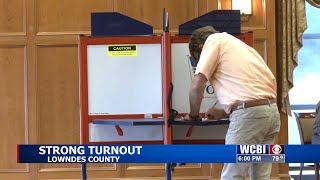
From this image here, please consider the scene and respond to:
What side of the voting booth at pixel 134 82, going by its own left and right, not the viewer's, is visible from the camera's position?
front

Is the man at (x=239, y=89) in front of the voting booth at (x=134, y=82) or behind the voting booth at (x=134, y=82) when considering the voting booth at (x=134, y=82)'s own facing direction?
in front

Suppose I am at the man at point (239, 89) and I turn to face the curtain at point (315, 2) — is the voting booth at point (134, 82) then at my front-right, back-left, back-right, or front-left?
back-left

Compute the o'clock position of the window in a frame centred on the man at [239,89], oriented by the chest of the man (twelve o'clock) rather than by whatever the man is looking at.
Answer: The window is roughly at 2 o'clock from the man.

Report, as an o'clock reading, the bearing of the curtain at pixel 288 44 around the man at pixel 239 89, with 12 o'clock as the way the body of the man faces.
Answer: The curtain is roughly at 2 o'clock from the man.

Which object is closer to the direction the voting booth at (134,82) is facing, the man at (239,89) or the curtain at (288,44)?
the man

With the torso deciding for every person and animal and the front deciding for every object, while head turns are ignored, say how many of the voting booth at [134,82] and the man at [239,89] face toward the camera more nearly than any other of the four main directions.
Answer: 1

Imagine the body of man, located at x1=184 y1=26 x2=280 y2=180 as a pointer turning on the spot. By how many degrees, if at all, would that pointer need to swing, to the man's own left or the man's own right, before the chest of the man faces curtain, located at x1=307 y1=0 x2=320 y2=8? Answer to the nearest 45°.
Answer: approximately 45° to the man's own right

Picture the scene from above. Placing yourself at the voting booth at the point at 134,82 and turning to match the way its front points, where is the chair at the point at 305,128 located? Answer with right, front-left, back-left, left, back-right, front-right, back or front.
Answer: back-left

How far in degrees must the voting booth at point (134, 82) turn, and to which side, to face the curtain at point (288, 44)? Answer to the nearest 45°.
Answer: approximately 135° to its left

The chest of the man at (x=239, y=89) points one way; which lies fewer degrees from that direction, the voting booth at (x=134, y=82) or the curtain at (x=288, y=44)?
the voting booth

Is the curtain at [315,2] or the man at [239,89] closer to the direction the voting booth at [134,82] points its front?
the man

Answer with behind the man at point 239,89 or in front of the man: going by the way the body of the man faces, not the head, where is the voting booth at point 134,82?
in front

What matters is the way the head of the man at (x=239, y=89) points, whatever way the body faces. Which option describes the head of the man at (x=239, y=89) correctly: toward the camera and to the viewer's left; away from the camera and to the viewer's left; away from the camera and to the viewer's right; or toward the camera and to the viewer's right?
away from the camera and to the viewer's left

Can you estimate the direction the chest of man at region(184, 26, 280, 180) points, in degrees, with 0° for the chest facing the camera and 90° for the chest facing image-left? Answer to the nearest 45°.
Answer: approximately 135°
